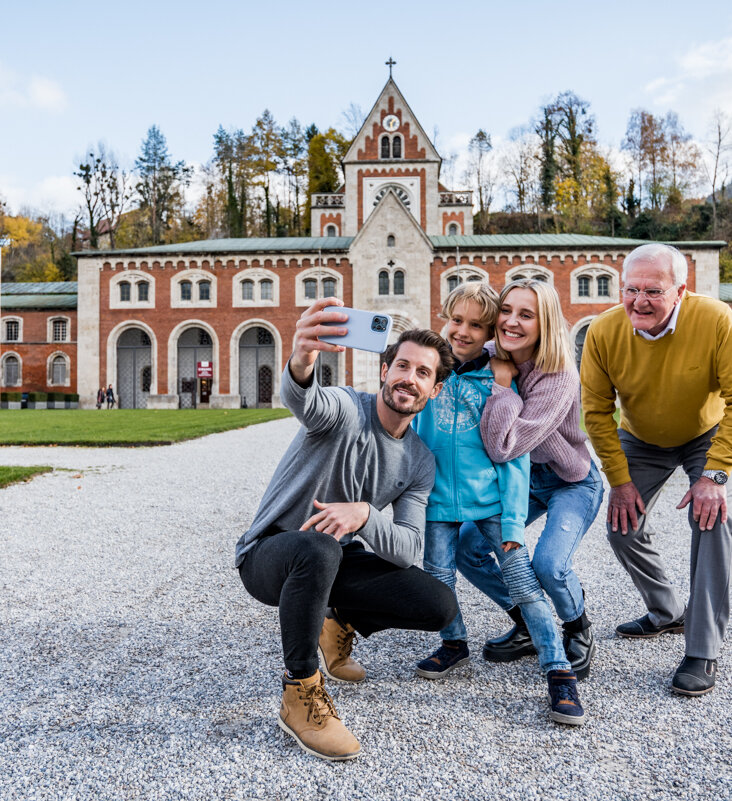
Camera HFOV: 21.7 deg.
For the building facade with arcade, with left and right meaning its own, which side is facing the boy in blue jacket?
front

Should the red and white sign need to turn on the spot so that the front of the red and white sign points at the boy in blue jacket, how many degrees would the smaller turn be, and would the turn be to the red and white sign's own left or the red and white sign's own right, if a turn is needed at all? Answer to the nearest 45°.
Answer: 0° — it already faces them

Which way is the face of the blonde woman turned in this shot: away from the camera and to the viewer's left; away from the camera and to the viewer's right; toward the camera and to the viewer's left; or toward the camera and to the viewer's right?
toward the camera and to the viewer's left

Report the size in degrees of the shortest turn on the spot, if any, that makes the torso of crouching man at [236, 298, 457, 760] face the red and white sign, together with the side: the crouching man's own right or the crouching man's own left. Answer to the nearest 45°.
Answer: approximately 135° to the crouching man's own left

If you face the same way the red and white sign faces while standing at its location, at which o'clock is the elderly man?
The elderly man is roughly at 12 o'clock from the red and white sign.

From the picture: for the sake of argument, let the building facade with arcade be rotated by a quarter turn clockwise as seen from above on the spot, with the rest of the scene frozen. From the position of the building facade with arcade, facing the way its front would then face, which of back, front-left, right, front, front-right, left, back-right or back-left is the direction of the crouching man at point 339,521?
left

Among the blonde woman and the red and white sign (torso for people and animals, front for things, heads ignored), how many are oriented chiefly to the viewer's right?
0

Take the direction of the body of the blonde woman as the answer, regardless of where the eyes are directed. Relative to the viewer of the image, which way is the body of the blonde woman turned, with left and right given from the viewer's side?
facing the viewer and to the left of the viewer

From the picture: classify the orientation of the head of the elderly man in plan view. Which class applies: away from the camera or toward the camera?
toward the camera

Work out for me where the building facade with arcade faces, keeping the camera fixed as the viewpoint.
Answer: facing the viewer

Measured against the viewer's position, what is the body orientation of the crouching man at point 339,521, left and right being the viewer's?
facing the viewer and to the right of the viewer

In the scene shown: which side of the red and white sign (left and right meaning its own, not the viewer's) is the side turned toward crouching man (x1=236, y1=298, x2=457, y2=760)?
front
